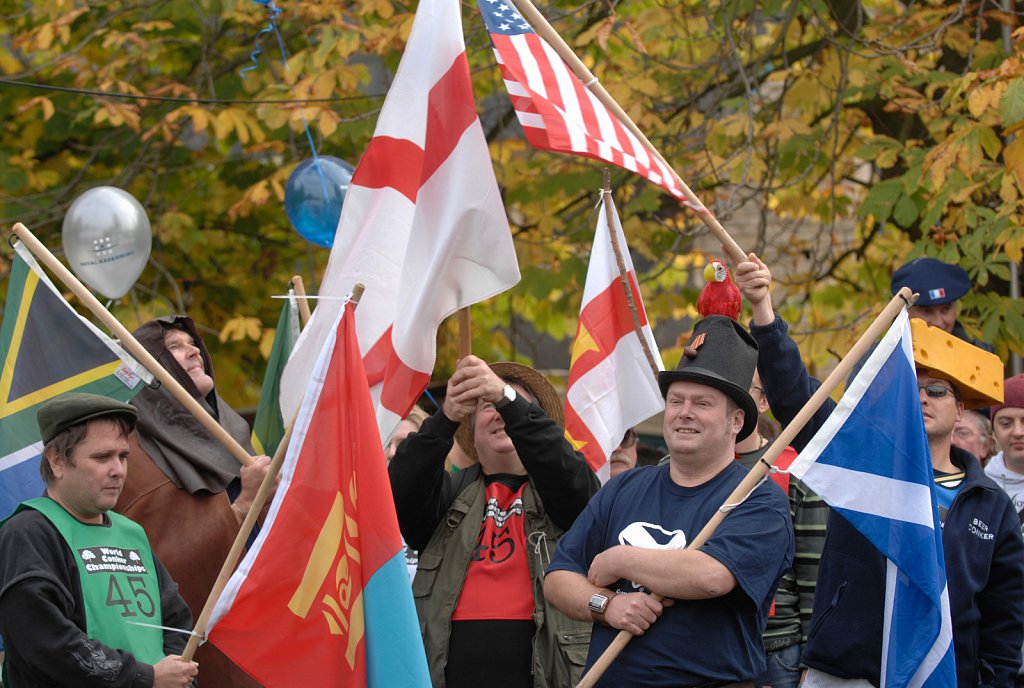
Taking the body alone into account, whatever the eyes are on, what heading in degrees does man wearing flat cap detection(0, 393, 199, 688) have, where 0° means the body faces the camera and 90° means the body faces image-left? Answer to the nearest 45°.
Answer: approximately 315°

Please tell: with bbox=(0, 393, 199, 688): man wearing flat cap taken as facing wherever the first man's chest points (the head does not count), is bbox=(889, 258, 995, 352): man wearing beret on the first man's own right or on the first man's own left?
on the first man's own left

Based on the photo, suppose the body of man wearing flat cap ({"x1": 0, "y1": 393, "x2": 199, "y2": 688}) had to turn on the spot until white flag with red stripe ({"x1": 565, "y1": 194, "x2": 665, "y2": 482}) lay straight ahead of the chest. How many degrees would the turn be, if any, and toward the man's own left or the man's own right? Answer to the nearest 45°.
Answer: approximately 45° to the man's own left

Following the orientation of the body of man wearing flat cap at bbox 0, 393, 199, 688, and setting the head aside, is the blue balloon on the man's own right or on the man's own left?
on the man's own left

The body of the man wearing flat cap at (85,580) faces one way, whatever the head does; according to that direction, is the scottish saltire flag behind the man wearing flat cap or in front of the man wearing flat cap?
in front

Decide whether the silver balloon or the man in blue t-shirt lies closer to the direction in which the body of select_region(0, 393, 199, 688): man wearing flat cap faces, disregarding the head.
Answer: the man in blue t-shirt

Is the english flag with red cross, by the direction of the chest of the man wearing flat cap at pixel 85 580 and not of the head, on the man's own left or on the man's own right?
on the man's own left

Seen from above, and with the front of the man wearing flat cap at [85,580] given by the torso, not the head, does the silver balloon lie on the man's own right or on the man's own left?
on the man's own left

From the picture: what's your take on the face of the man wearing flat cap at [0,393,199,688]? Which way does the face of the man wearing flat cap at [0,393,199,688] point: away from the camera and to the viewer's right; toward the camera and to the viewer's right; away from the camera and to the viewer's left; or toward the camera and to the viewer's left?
toward the camera and to the viewer's right

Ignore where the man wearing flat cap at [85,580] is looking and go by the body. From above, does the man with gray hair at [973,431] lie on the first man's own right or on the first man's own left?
on the first man's own left

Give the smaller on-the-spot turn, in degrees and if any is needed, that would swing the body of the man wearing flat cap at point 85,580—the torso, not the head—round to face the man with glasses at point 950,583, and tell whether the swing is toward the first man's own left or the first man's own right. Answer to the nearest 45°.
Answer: approximately 45° to the first man's own left
